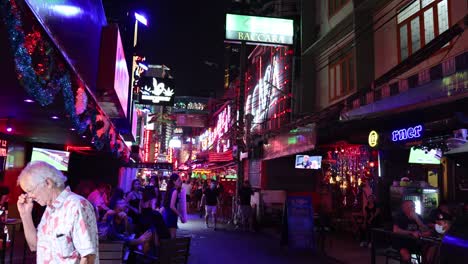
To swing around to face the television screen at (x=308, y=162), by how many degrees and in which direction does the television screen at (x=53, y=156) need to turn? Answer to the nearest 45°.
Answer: approximately 90° to its left

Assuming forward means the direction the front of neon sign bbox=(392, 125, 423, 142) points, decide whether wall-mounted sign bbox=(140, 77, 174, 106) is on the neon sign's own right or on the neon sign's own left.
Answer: on the neon sign's own right

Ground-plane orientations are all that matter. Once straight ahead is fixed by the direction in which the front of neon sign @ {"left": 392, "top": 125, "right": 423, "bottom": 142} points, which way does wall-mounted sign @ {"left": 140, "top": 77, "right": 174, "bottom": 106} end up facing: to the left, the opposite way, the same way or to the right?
to the left

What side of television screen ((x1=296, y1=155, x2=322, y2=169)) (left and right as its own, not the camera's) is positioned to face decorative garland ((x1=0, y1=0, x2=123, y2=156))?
front

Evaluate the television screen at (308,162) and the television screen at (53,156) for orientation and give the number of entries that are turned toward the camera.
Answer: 2

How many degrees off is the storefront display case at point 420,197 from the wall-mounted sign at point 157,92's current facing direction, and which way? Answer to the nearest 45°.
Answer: approximately 45° to its left

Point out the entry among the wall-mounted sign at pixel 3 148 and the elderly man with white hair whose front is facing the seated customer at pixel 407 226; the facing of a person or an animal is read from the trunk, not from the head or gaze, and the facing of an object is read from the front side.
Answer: the wall-mounted sign

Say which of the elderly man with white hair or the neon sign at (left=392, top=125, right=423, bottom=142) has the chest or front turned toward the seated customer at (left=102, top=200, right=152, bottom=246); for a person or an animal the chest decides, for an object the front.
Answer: the neon sign

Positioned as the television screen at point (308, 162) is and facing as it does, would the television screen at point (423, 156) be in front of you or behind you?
in front
